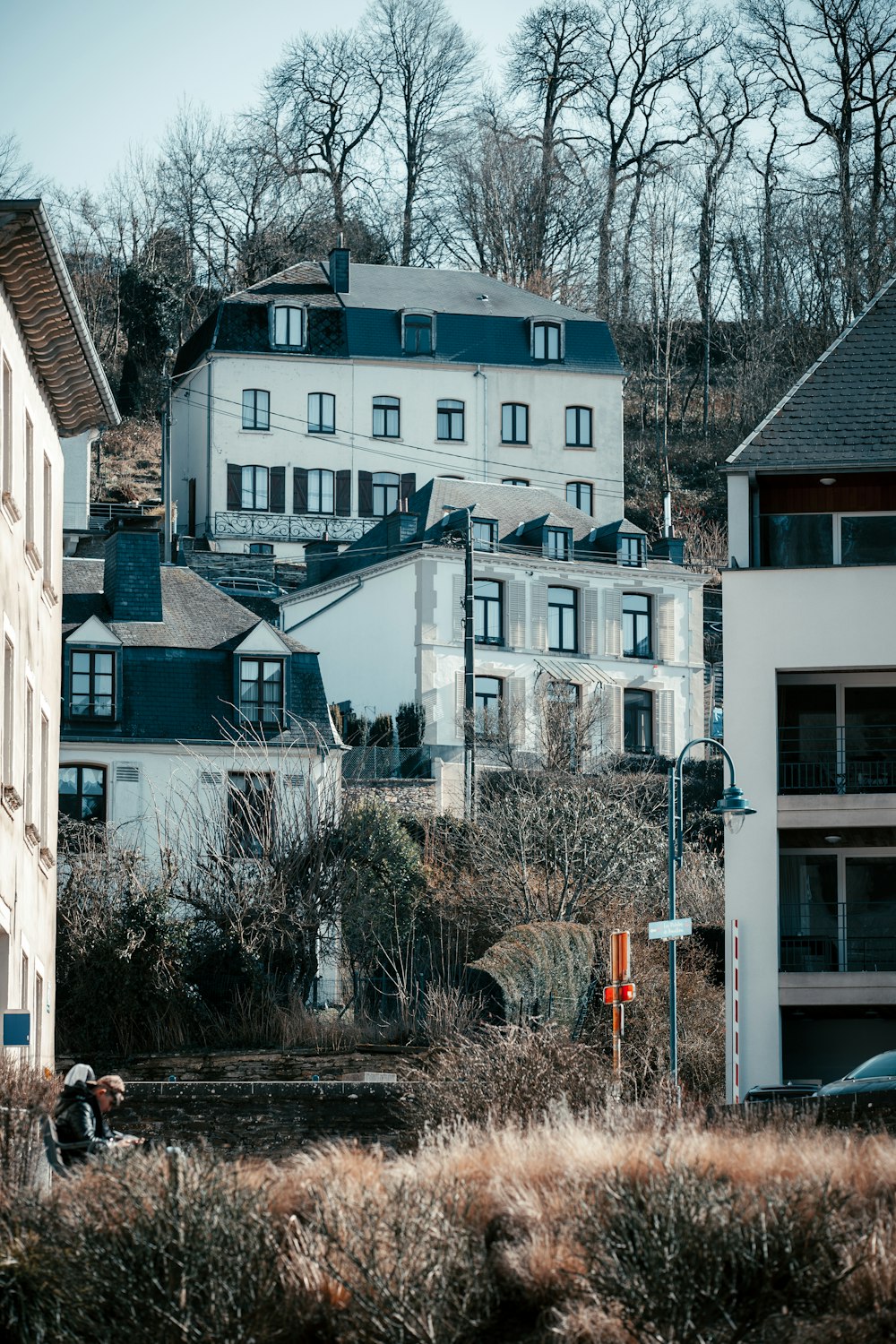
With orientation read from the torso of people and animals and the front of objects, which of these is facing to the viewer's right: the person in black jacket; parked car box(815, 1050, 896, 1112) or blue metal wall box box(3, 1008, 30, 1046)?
the person in black jacket

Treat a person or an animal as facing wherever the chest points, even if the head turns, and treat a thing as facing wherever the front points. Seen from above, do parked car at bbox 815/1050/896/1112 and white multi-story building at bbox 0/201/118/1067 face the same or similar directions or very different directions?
very different directions

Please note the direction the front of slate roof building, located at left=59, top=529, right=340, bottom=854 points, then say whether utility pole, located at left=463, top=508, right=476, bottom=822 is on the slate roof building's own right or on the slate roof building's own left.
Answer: on the slate roof building's own left

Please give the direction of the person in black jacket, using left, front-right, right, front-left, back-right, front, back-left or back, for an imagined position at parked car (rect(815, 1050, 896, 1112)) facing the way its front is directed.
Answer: front-left

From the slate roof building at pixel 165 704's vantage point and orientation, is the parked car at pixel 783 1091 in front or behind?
in front

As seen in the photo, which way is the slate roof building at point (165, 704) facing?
toward the camera

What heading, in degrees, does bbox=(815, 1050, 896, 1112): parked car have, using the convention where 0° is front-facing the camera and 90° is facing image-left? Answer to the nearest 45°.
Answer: approximately 90°

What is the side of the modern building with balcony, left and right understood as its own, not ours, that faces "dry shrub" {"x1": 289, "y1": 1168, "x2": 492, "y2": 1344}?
front

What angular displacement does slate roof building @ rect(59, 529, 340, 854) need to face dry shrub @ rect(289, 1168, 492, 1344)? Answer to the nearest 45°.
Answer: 0° — it already faces it

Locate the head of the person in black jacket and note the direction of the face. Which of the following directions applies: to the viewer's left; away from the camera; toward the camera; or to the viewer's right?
to the viewer's right

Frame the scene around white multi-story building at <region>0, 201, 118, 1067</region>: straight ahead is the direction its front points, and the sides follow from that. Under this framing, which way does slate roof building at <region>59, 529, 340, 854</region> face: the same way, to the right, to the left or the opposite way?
to the right

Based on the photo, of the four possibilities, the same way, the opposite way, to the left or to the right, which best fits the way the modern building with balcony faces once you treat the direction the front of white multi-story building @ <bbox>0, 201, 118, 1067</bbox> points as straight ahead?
to the right

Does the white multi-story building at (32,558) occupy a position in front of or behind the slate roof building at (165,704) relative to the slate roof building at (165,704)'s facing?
in front

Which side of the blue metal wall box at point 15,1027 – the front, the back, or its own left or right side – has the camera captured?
front

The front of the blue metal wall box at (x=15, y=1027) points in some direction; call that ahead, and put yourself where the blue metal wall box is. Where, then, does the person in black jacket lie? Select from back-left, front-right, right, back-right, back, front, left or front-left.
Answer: front

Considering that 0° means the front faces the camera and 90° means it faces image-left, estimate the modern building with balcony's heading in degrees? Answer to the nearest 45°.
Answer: approximately 0°

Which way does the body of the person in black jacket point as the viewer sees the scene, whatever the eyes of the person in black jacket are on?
to the viewer's right

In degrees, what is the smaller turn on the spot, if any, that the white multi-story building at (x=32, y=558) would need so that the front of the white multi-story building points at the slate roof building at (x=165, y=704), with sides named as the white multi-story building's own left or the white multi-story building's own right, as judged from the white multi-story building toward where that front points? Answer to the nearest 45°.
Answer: approximately 90° to the white multi-story building's own left

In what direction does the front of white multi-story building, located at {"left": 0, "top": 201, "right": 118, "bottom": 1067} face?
to the viewer's right

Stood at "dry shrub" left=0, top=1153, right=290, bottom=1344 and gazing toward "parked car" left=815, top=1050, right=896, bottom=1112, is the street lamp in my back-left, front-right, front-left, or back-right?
front-left

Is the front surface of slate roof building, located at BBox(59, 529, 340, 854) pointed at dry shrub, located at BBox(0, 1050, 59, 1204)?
yes
